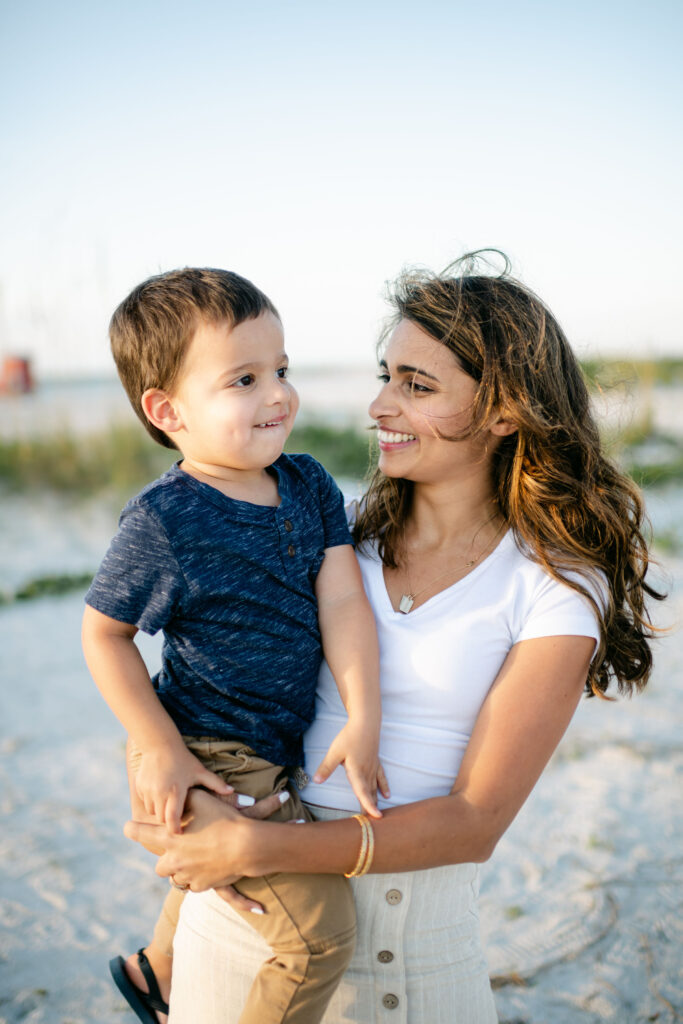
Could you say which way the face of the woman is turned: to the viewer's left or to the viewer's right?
to the viewer's left

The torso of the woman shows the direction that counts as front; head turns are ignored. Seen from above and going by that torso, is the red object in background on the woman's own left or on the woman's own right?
on the woman's own right

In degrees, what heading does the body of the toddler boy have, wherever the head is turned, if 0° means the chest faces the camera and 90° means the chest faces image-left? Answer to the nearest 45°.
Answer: approximately 315°
